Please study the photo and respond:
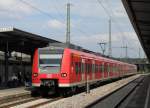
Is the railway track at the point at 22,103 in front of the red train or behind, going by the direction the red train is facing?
in front

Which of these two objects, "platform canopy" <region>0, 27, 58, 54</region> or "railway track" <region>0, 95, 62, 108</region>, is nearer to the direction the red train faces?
the railway track

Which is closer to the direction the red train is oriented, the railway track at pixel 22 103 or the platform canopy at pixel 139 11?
the railway track

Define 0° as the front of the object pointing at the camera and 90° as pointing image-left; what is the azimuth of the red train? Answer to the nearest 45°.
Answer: approximately 45°
